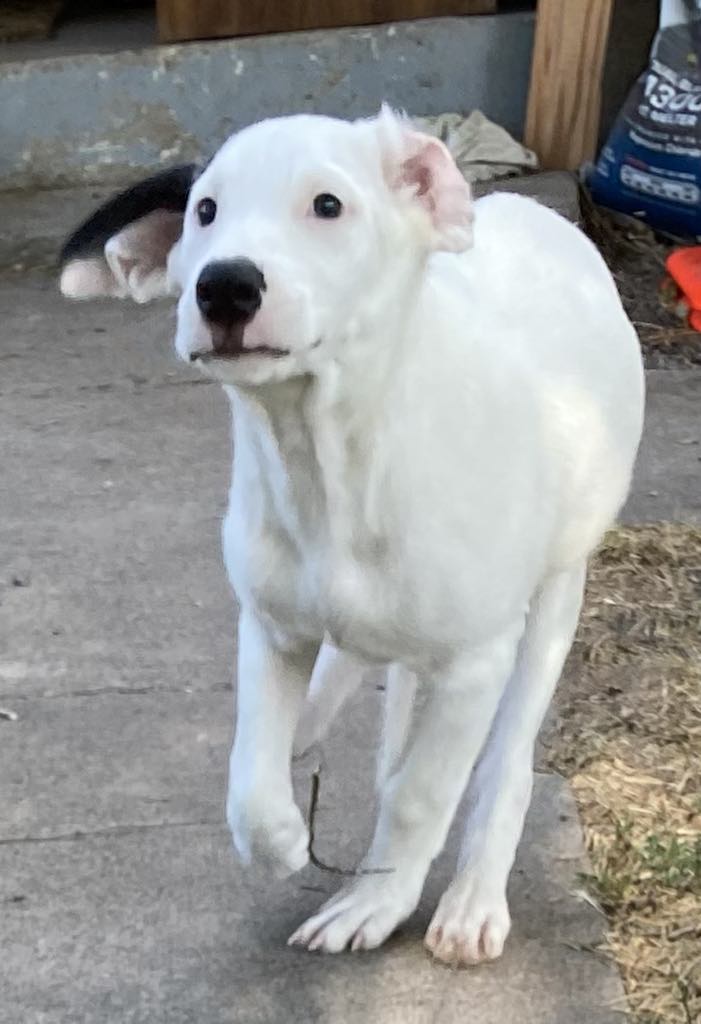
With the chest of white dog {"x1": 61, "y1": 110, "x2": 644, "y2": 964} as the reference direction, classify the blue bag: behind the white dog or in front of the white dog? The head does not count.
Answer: behind

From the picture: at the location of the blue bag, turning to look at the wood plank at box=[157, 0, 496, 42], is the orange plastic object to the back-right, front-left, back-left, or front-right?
back-left

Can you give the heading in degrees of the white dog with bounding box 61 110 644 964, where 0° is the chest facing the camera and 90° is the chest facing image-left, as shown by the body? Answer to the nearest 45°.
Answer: approximately 45°

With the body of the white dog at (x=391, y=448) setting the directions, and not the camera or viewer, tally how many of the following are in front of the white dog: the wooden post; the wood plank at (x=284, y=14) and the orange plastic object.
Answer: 0

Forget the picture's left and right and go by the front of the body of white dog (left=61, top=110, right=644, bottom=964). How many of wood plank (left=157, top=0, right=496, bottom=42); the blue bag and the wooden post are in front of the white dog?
0

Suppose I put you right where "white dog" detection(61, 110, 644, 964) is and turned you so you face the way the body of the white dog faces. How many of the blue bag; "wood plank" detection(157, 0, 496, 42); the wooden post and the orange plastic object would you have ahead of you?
0

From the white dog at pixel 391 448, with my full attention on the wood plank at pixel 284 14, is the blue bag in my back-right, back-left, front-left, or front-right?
front-right

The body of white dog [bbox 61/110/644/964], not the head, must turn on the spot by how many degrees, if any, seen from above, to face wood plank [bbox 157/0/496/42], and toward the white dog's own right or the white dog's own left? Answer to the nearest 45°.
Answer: approximately 135° to the white dog's own right

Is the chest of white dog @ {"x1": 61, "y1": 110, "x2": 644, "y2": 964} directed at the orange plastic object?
no

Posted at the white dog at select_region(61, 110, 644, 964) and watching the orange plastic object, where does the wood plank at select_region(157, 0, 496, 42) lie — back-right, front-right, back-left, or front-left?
front-left

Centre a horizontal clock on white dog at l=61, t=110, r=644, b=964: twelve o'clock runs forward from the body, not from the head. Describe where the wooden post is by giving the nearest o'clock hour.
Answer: The wooden post is roughly at 5 o'clock from the white dog.

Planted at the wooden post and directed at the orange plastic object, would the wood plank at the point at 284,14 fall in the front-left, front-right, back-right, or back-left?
back-right
